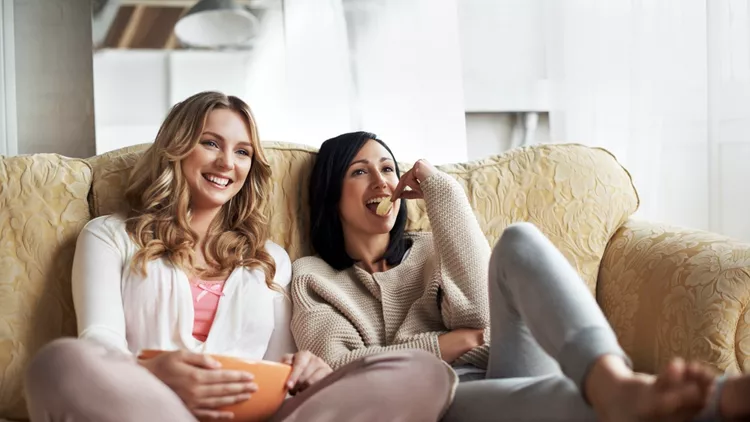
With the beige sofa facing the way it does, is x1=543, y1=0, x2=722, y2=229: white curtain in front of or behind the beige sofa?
behind

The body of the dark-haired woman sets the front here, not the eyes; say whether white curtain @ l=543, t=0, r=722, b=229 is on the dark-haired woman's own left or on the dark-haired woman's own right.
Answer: on the dark-haired woman's own left

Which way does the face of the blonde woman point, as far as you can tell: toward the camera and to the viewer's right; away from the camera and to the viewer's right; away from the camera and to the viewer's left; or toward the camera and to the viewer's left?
toward the camera and to the viewer's right

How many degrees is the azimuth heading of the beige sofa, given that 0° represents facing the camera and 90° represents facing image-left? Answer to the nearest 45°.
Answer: approximately 0°

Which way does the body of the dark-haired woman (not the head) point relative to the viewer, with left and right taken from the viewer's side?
facing the viewer and to the right of the viewer

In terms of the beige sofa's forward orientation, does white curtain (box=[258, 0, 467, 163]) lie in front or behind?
behind
